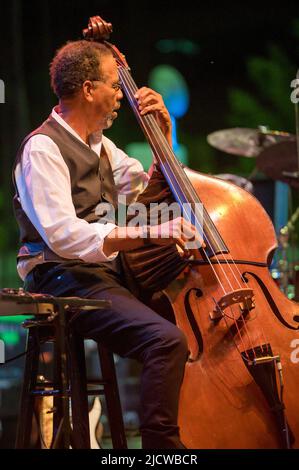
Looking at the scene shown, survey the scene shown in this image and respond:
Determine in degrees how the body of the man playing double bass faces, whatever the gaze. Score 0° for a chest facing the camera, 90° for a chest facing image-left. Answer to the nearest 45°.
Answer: approximately 270°

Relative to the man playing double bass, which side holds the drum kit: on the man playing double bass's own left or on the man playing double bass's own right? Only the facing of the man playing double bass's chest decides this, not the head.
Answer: on the man playing double bass's own left

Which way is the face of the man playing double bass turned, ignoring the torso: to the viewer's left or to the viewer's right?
to the viewer's right
